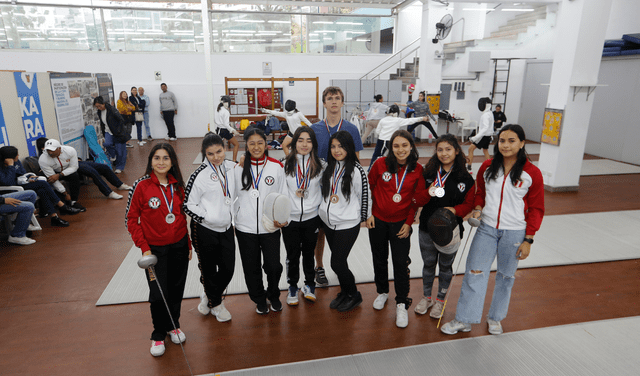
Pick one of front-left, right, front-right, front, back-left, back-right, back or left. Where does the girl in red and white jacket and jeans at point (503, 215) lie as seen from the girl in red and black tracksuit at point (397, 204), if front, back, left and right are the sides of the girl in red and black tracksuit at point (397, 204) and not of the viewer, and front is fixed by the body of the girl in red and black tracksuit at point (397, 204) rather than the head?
left

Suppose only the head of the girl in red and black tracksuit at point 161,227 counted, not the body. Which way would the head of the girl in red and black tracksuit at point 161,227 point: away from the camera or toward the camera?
toward the camera

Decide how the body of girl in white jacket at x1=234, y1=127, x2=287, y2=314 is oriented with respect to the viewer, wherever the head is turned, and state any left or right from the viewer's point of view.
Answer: facing the viewer

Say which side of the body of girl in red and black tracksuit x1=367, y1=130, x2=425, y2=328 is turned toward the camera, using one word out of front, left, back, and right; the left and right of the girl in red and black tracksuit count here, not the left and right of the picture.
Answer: front

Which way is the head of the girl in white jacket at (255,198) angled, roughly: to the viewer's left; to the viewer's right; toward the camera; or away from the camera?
toward the camera

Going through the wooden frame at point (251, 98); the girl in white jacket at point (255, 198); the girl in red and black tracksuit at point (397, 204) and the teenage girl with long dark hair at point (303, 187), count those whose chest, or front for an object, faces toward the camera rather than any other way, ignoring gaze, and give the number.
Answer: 4

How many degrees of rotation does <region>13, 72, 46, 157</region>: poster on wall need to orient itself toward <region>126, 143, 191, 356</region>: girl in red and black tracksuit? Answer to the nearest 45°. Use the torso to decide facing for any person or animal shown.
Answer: approximately 45° to its right

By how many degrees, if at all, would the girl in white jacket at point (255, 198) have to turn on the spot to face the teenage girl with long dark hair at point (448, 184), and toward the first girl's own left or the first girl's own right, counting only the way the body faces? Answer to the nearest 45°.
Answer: approximately 90° to the first girl's own left

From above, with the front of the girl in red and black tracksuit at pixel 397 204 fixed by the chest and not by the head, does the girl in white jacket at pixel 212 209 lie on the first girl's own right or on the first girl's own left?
on the first girl's own right

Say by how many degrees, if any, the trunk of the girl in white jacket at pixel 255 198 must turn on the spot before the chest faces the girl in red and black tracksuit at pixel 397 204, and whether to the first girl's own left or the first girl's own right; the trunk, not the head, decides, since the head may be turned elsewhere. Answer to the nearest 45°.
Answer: approximately 90° to the first girl's own left

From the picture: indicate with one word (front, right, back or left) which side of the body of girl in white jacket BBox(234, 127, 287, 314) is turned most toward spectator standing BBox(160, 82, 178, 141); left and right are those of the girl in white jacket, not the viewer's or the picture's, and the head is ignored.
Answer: back

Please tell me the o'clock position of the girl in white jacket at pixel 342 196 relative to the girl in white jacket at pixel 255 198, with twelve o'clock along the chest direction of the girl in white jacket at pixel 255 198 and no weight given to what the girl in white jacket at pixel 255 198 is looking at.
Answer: the girl in white jacket at pixel 342 196 is roughly at 9 o'clock from the girl in white jacket at pixel 255 198.

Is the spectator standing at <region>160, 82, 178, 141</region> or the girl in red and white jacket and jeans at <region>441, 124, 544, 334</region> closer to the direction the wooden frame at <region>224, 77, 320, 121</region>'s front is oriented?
the girl in red and white jacket and jeans

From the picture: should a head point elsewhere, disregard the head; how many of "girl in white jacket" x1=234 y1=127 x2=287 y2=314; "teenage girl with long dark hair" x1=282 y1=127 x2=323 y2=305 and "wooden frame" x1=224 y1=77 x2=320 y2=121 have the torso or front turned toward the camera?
3

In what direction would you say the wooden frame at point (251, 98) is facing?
toward the camera
